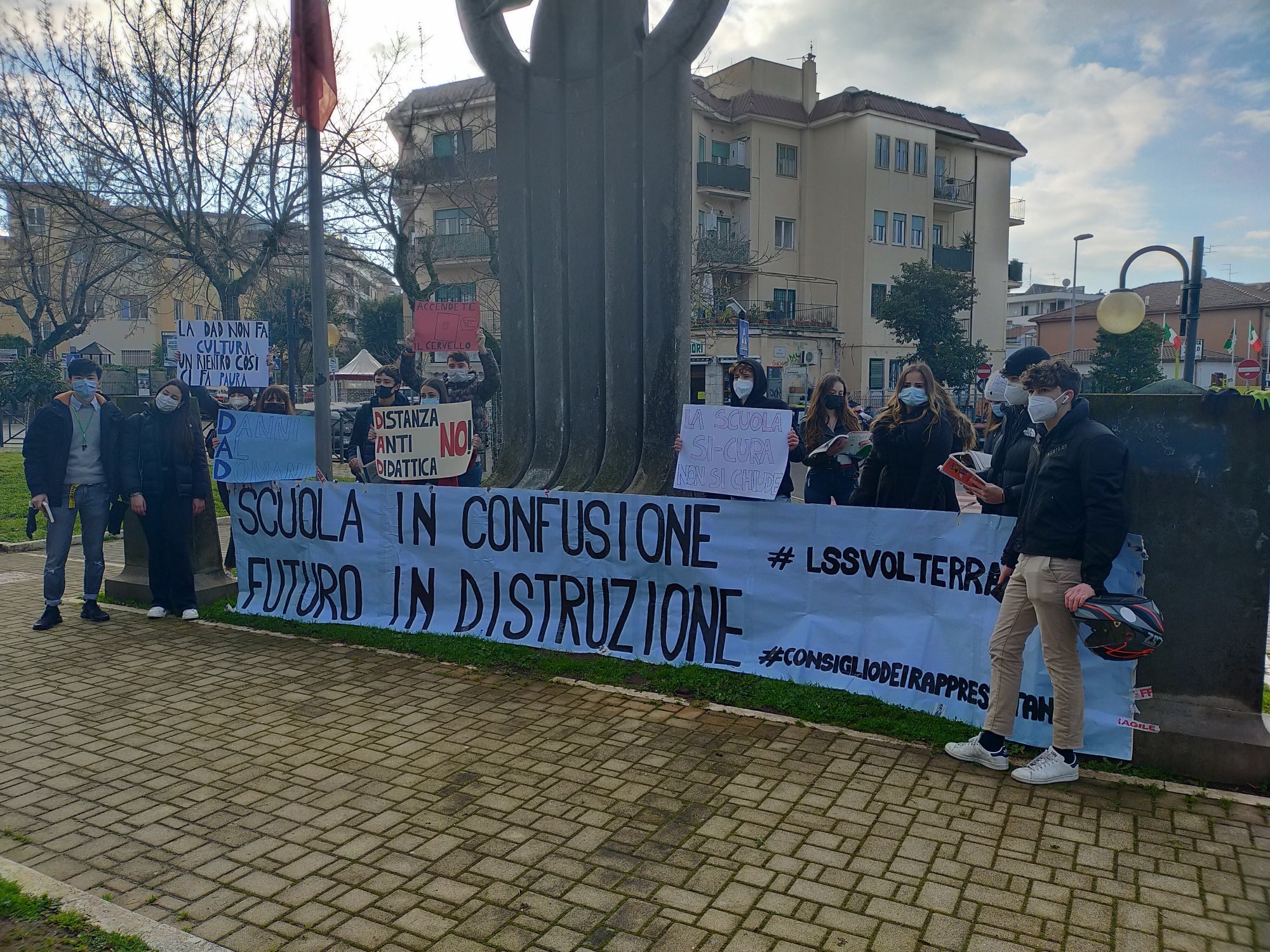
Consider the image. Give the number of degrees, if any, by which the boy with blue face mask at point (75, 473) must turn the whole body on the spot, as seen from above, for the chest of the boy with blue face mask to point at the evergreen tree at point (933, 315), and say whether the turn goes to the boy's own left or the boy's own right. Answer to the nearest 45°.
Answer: approximately 135° to the boy's own left

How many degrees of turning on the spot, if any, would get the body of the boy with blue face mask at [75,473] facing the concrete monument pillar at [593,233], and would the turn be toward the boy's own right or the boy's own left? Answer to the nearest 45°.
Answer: approximately 90° to the boy's own left

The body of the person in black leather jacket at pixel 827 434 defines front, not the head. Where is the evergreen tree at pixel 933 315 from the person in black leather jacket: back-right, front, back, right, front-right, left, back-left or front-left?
back

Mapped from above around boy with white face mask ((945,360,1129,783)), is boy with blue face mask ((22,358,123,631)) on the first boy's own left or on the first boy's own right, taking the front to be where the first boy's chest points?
on the first boy's own right

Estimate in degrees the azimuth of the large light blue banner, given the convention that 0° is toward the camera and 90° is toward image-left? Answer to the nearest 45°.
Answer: approximately 45°

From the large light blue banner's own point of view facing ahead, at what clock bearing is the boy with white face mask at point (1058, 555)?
The boy with white face mask is roughly at 9 o'clock from the large light blue banner.

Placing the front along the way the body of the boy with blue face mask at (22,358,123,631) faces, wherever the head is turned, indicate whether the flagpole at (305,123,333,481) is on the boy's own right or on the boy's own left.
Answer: on the boy's own left

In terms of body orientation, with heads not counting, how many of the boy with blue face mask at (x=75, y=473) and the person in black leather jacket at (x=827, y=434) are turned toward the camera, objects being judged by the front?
2
